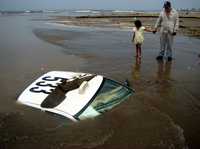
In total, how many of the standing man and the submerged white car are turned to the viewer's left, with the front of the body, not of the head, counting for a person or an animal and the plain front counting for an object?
0

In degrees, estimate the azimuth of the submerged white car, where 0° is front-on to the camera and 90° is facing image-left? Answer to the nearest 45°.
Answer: approximately 315°

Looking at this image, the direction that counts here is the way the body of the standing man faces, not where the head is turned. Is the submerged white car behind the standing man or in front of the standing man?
in front

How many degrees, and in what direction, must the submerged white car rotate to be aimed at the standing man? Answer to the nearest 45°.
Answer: approximately 90° to its left
